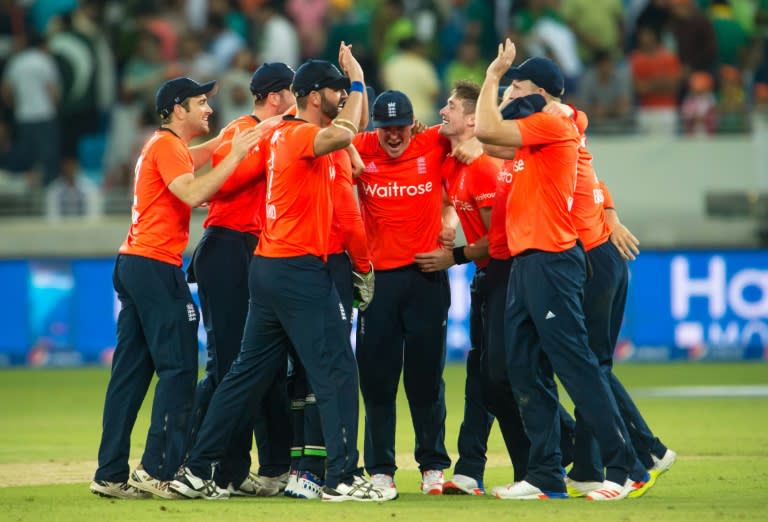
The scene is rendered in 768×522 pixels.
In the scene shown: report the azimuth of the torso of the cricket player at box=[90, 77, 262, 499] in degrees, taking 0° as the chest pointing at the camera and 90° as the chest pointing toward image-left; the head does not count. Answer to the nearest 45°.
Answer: approximately 270°

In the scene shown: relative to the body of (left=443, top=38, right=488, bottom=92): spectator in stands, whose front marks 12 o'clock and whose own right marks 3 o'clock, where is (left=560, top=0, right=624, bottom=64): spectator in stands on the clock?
(left=560, top=0, right=624, bottom=64): spectator in stands is roughly at 8 o'clock from (left=443, top=38, right=488, bottom=92): spectator in stands.

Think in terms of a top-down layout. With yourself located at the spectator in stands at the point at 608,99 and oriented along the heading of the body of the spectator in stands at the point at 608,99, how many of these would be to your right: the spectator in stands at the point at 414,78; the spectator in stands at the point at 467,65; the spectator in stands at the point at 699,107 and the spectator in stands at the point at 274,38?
3

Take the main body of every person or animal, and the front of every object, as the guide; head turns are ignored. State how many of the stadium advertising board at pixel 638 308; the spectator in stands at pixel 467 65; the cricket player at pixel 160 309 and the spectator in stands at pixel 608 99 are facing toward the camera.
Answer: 3

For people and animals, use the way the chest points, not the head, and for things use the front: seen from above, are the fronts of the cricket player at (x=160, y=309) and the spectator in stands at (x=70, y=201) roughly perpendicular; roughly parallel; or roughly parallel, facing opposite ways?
roughly perpendicular

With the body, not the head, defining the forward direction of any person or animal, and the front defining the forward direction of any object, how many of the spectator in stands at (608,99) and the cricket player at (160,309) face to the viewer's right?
1
